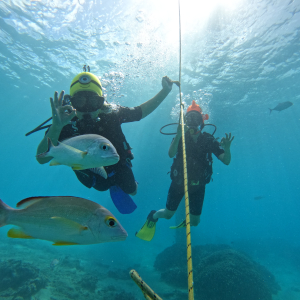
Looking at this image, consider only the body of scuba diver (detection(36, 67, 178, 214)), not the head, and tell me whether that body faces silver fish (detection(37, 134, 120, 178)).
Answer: yes

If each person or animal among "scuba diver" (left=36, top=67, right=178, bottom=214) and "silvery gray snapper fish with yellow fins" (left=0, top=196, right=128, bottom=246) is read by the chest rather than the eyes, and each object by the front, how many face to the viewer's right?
1

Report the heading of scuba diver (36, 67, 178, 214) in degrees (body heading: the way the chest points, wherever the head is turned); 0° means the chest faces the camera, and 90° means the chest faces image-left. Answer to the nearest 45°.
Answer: approximately 0°

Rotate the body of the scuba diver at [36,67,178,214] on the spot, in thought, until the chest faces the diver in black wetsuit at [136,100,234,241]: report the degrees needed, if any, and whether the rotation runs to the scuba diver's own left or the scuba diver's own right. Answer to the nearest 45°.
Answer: approximately 135° to the scuba diver's own left

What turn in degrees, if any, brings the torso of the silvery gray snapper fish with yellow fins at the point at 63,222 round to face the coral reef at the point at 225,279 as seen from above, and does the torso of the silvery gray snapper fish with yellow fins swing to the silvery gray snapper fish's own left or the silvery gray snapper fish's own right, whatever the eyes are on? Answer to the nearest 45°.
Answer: approximately 45° to the silvery gray snapper fish's own left

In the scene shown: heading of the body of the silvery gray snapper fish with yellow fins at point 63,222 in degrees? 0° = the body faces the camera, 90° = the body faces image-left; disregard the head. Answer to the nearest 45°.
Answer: approximately 270°

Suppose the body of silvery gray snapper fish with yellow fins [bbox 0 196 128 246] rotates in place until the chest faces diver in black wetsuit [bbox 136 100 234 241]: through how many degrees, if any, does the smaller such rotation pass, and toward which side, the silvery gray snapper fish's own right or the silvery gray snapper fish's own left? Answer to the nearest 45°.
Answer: approximately 45° to the silvery gray snapper fish's own left
